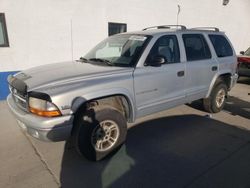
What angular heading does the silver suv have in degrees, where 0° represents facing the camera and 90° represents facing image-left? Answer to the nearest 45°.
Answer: approximately 45°
